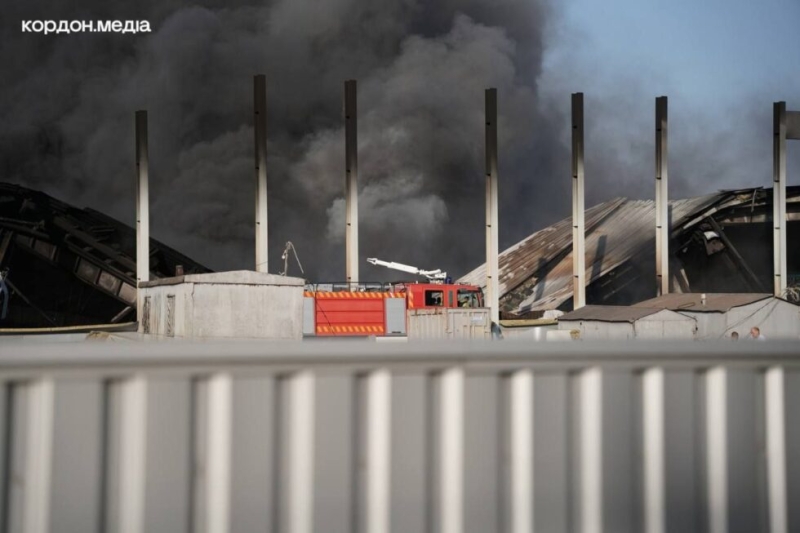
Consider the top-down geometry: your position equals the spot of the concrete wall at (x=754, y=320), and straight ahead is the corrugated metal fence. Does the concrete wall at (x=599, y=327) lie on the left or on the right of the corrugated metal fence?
right

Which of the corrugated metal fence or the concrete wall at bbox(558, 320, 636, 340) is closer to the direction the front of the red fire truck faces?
the concrete wall

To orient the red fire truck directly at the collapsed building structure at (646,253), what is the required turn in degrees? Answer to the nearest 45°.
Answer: approximately 45° to its left

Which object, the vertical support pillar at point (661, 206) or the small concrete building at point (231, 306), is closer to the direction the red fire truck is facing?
the vertical support pillar

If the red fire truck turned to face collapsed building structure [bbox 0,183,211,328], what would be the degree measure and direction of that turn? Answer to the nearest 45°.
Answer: approximately 180°

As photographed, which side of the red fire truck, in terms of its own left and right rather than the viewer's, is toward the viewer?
right

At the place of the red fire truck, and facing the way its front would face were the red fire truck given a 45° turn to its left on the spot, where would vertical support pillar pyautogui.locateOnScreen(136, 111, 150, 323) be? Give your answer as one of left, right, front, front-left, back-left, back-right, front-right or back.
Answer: back-left

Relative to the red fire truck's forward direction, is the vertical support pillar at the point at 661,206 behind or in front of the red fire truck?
in front

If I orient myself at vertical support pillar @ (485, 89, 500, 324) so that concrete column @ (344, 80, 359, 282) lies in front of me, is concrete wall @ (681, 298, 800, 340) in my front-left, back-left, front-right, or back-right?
back-left

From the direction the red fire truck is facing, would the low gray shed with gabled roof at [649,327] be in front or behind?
in front

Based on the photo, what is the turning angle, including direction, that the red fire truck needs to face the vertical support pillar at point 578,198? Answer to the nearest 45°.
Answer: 0° — it already faces it

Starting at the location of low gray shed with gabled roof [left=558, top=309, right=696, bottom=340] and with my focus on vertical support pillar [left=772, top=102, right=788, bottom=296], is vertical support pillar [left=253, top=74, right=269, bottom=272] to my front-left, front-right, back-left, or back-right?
back-left

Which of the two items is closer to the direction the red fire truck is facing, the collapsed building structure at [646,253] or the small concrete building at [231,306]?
the collapsed building structure

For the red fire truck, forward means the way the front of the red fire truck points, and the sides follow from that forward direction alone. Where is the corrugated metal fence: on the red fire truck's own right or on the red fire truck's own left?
on the red fire truck's own right
